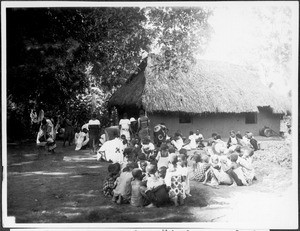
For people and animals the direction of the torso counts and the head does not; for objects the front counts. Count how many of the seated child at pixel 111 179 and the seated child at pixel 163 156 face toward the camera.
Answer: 0

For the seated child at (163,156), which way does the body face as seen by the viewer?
away from the camera

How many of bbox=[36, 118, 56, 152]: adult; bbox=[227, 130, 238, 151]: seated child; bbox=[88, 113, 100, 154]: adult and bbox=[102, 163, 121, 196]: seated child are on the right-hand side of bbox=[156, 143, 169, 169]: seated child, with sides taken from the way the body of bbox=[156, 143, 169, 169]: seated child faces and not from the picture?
1

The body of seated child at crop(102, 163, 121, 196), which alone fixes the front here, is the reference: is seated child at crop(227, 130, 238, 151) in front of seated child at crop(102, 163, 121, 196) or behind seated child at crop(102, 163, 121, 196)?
in front

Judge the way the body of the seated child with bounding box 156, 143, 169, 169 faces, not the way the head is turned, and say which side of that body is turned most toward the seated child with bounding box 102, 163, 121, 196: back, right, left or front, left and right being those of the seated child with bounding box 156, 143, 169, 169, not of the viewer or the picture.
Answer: front
